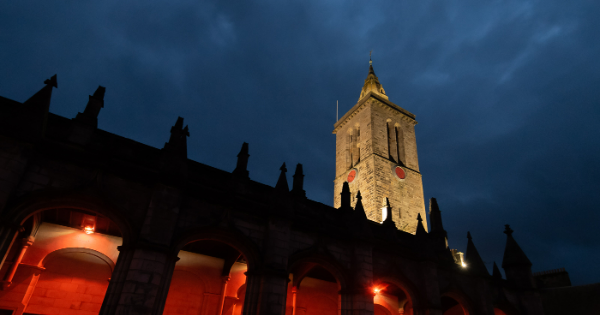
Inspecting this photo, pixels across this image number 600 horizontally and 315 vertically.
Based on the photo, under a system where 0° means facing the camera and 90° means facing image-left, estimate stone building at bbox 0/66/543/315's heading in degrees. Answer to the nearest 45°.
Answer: approximately 315°
